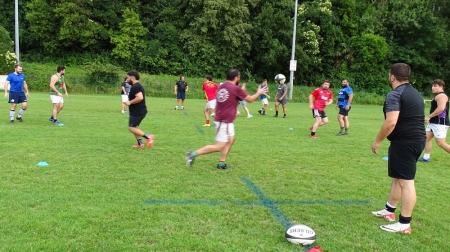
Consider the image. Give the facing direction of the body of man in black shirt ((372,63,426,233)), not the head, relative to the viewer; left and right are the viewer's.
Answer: facing away from the viewer and to the left of the viewer

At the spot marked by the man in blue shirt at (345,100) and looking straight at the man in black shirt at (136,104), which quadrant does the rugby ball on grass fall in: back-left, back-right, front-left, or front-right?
front-left

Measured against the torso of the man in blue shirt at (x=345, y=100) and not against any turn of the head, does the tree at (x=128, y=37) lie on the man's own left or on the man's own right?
on the man's own right

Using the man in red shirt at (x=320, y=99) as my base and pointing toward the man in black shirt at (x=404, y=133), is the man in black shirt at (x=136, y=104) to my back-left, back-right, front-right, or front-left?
front-right

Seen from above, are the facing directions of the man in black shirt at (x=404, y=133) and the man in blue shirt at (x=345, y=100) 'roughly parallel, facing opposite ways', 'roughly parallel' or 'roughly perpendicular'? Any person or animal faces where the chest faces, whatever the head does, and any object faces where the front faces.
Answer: roughly perpendicular

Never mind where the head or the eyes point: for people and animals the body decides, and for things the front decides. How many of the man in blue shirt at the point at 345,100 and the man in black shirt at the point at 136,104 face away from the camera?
0

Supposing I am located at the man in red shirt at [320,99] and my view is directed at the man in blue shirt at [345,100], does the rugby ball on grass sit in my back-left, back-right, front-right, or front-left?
back-right

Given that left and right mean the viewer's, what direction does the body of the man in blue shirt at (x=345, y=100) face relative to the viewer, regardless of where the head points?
facing the viewer and to the left of the viewer

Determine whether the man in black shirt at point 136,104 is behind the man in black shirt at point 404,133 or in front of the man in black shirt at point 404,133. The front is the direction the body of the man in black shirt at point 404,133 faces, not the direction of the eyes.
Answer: in front

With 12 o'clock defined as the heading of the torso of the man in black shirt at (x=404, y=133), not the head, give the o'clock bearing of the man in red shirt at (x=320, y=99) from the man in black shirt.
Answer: The man in red shirt is roughly at 1 o'clock from the man in black shirt.

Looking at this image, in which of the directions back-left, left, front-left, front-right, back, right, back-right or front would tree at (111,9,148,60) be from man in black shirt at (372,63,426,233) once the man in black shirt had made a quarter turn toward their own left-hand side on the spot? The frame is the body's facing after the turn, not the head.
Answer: right

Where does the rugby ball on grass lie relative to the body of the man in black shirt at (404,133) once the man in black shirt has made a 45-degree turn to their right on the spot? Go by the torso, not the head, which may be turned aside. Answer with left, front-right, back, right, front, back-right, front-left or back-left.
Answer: back-left

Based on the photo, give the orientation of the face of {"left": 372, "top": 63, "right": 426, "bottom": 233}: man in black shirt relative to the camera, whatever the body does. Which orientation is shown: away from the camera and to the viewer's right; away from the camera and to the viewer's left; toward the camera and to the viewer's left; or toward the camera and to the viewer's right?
away from the camera and to the viewer's left

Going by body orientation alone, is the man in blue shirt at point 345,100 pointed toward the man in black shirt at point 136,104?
yes
